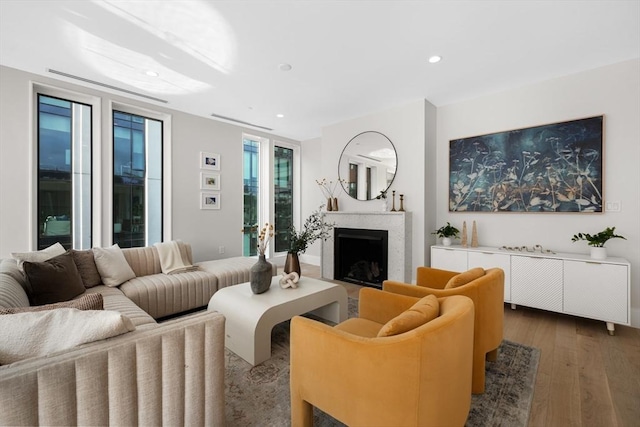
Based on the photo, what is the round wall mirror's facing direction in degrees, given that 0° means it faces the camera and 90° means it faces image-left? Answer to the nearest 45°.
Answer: approximately 45°

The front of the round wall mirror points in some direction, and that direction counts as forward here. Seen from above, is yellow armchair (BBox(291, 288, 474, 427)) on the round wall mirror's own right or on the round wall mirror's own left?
on the round wall mirror's own left

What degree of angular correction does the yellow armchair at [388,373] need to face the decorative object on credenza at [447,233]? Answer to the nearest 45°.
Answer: approximately 45° to its right

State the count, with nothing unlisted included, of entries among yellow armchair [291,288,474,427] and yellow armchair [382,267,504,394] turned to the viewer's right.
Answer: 0

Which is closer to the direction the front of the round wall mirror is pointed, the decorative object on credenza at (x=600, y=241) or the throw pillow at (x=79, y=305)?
the throw pillow

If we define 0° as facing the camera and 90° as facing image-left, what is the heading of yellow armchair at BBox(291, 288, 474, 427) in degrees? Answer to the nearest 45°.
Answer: approximately 135°

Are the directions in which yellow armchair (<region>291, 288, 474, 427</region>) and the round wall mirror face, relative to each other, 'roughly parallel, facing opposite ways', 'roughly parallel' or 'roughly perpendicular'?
roughly perpendicular

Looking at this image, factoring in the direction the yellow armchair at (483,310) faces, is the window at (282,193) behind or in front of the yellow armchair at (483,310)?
in front

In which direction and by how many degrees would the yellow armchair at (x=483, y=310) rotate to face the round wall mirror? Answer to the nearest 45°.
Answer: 0° — it already faces it

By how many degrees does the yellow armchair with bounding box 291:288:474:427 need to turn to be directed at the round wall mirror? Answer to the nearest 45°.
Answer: approximately 45° to its right

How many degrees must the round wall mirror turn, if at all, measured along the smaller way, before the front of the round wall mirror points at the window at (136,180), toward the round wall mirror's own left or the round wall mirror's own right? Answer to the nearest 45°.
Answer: approximately 45° to the round wall mirror's own right
